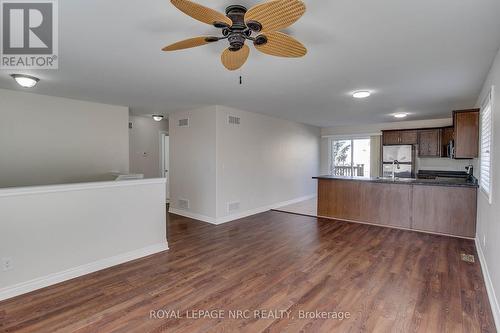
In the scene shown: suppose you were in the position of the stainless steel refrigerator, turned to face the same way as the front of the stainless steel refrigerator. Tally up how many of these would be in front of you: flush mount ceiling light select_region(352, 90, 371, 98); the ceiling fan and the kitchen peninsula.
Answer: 3

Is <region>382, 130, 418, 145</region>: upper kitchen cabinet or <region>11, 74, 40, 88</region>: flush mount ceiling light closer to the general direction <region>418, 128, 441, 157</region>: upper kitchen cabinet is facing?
the flush mount ceiling light

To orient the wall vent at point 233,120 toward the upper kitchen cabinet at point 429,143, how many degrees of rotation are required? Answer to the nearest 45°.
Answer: approximately 45° to its left

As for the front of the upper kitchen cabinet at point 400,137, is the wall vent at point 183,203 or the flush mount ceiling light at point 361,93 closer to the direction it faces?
the flush mount ceiling light

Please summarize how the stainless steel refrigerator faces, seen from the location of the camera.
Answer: facing the viewer

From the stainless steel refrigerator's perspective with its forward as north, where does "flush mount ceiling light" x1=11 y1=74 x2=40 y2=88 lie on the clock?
The flush mount ceiling light is roughly at 1 o'clock from the stainless steel refrigerator.

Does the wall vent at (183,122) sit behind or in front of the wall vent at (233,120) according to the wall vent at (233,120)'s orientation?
behind

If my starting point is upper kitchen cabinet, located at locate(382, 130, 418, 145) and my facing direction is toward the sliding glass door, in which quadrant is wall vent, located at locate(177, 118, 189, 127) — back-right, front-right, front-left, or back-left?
front-left

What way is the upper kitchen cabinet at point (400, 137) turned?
toward the camera

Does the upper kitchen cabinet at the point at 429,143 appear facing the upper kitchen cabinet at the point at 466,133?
no

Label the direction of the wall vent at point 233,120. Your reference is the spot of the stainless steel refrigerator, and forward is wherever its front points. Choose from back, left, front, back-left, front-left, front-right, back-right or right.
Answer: front-right

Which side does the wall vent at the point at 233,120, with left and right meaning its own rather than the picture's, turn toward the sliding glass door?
left

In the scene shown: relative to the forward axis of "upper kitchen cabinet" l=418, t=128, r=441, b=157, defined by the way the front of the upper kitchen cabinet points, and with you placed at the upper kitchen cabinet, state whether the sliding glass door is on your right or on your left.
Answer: on your right

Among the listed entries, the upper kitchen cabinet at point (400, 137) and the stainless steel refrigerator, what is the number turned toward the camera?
2

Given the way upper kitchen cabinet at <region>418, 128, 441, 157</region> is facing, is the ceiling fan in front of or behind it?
in front
